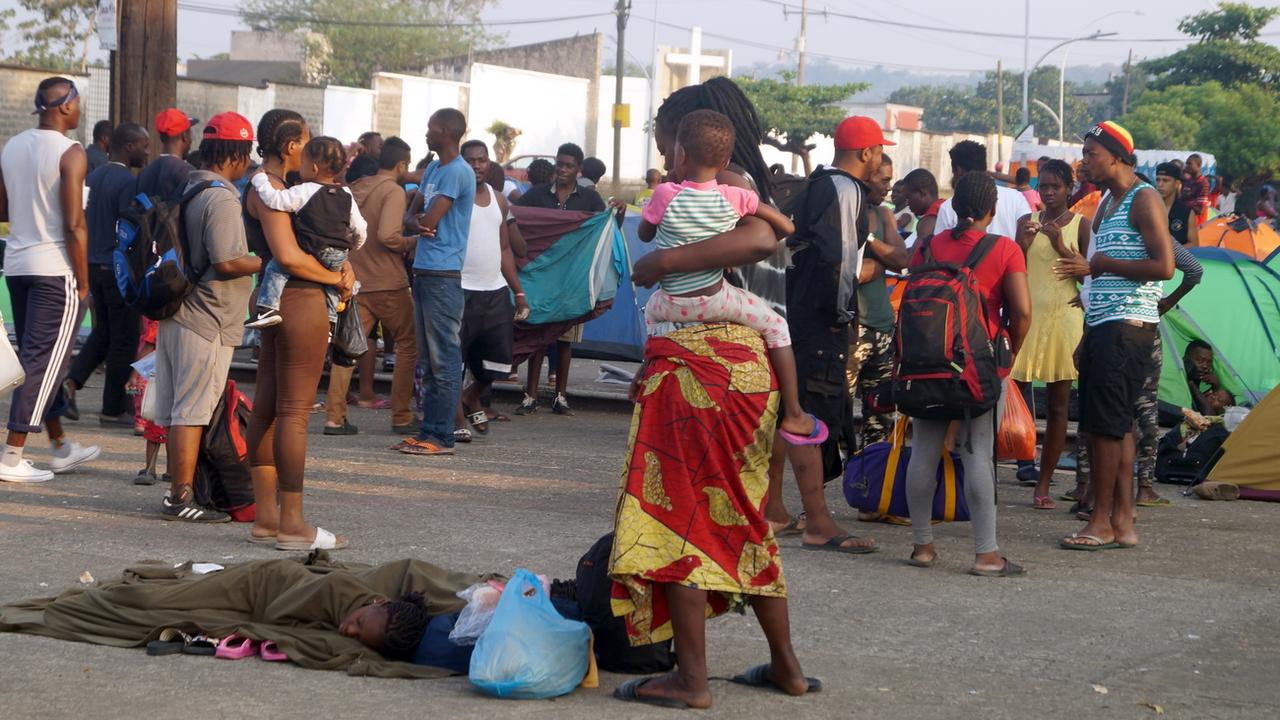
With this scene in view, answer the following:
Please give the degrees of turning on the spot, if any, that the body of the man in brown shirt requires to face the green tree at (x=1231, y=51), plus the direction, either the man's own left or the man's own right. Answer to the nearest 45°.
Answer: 0° — they already face it

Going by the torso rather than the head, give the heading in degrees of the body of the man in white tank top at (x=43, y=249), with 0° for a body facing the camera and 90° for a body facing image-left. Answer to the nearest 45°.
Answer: approximately 225°

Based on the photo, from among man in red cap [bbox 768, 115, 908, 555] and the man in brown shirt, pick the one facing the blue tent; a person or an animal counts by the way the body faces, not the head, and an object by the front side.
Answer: the man in brown shirt

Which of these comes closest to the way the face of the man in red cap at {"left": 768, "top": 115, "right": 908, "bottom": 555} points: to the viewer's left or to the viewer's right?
to the viewer's right

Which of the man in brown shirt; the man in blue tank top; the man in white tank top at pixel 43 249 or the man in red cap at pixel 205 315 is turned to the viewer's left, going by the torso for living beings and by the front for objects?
the man in blue tank top

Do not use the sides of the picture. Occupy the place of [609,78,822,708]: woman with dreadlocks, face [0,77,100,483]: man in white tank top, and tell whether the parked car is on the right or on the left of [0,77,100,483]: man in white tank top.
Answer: right

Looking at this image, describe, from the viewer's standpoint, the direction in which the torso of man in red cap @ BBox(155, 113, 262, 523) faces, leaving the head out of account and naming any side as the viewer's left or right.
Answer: facing to the right of the viewer

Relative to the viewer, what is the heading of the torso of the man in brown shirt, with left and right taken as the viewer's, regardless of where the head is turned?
facing away from the viewer and to the right of the viewer

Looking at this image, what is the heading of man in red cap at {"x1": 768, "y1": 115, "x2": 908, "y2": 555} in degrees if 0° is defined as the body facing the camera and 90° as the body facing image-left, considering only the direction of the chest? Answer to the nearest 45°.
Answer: approximately 270°

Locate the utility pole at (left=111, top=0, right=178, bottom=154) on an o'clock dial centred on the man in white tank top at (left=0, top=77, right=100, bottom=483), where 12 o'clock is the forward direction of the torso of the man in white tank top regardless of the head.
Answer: The utility pole is roughly at 11 o'clock from the man in white tank top.

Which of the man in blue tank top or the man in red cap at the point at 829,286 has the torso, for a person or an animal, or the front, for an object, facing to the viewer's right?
the man in red cap

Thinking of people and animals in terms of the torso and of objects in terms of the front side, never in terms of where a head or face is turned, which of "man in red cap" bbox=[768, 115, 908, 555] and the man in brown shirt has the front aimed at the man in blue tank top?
the man in red cap

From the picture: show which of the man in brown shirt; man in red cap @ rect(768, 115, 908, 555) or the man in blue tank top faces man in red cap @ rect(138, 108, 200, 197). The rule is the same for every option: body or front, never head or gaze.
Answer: the man in blue tank top

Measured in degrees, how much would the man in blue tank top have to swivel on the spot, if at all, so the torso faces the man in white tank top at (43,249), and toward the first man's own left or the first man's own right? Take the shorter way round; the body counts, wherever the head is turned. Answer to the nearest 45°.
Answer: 0° — they already face them
